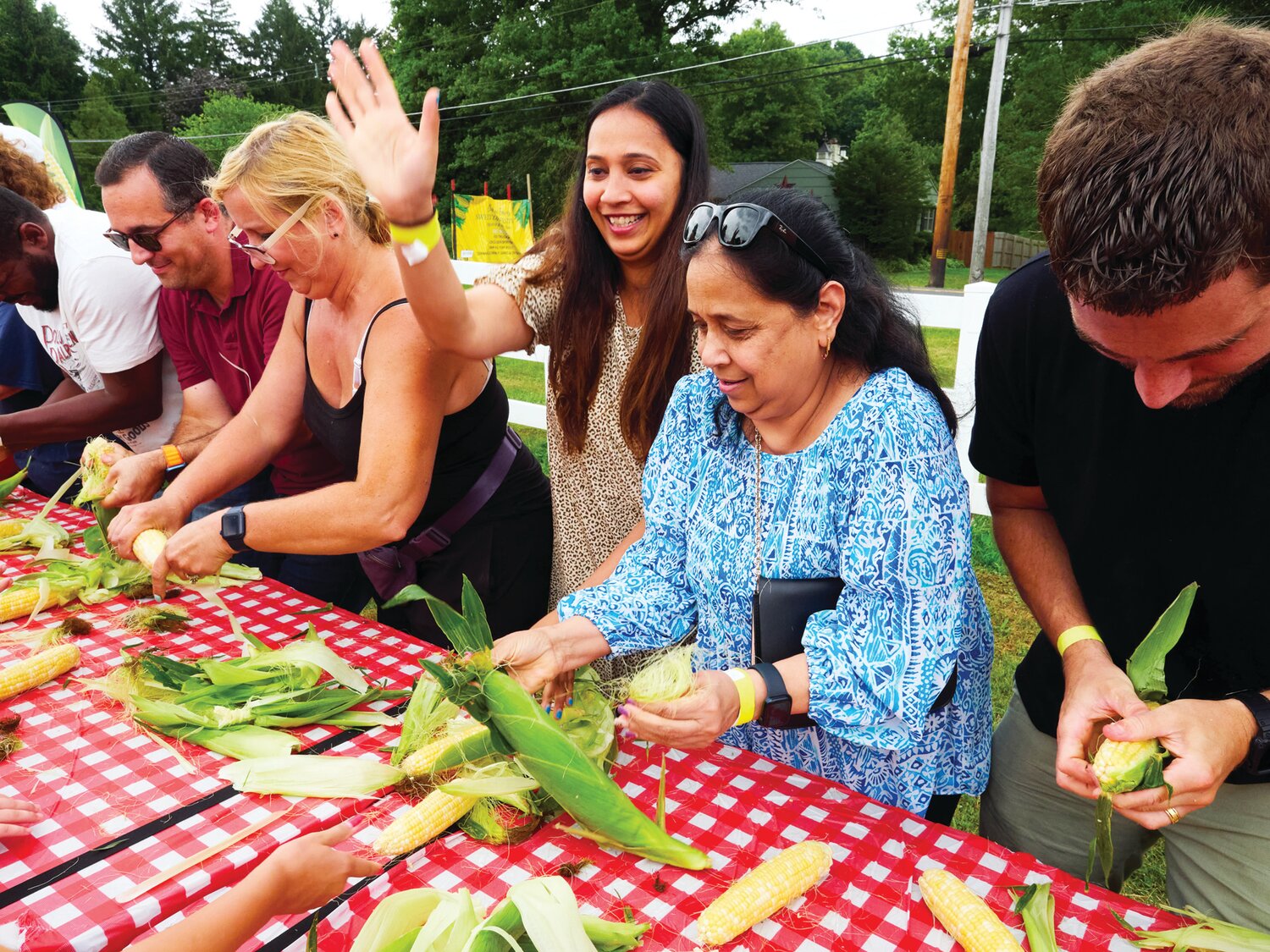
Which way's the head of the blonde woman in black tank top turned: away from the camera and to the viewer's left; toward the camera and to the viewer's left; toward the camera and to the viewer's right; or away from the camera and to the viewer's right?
toward the camera and to the viewer's left

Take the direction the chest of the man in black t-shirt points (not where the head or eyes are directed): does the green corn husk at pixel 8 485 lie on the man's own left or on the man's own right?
on the man's own right

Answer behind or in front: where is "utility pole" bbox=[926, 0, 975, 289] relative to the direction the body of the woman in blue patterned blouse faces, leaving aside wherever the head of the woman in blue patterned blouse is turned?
behind

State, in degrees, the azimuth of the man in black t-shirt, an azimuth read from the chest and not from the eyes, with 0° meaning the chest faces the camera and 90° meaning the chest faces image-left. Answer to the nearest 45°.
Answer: approximately 0°

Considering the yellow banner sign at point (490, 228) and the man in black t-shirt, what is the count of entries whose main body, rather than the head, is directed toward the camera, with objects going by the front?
2

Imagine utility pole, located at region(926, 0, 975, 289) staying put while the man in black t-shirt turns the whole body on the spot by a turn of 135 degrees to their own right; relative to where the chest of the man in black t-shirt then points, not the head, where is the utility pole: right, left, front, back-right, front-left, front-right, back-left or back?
front-right

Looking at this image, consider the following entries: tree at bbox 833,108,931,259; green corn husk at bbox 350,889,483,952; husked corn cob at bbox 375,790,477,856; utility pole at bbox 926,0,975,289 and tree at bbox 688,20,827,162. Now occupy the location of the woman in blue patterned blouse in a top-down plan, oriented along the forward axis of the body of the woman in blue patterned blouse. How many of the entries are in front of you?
2

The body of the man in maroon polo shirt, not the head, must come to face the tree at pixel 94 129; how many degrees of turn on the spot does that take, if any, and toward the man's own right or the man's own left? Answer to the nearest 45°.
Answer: approximately 135° to the man's own right

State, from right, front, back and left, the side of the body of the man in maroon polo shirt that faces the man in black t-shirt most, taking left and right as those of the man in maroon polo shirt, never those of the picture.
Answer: left

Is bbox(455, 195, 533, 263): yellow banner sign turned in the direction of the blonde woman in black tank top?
yes
